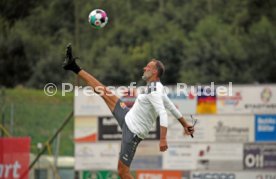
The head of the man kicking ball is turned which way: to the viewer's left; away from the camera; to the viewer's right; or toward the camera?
to the viewer's left

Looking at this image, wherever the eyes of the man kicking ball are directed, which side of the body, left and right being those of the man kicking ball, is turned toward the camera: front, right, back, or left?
left

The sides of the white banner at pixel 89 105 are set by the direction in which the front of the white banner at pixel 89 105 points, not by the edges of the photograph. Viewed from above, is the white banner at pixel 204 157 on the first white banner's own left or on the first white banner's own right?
on the first white banner's own left

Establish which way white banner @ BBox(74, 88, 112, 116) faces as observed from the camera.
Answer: facing the viewer

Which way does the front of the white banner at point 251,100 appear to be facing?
toward the camera

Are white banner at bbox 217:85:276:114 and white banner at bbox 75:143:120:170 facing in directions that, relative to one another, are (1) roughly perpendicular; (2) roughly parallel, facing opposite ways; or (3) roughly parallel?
roughly parallel

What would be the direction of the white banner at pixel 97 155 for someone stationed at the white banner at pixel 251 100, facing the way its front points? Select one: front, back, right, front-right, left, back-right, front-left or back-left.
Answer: right

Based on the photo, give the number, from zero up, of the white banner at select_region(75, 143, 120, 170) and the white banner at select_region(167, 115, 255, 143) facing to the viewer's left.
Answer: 0

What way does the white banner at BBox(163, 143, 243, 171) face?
toward the camera

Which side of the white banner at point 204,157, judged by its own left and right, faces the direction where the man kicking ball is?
front
